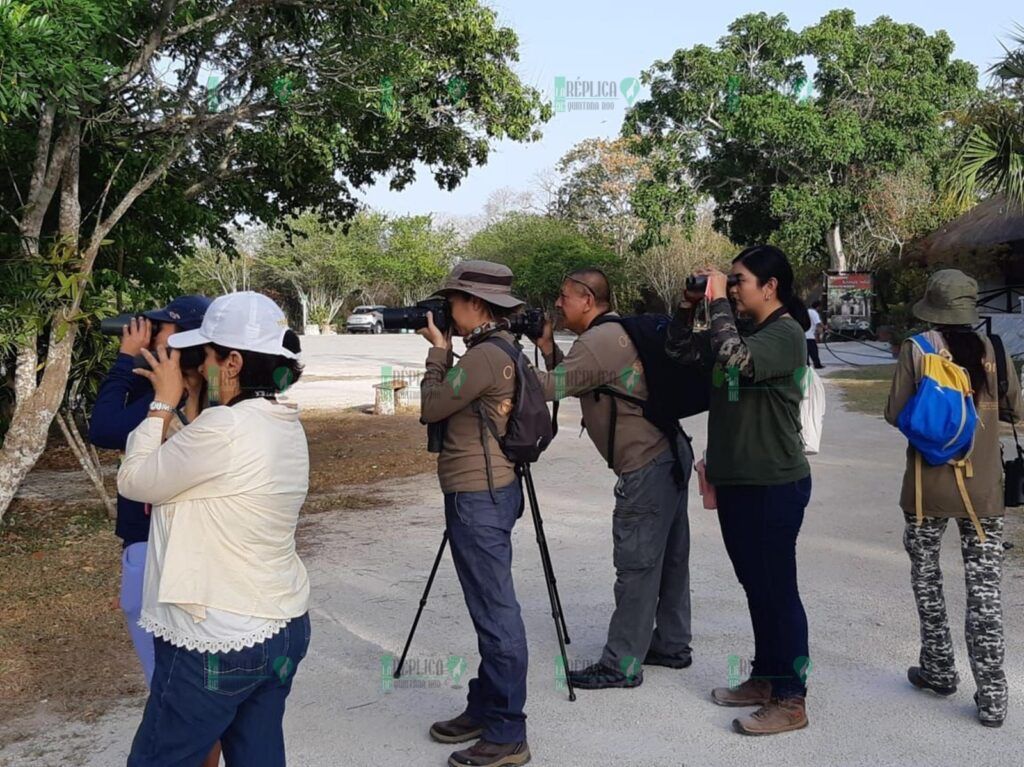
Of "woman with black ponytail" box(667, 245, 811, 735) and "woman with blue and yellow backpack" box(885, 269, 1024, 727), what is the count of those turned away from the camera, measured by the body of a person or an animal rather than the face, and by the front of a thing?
1

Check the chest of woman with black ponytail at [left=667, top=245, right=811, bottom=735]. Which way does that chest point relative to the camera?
to the viewer's left

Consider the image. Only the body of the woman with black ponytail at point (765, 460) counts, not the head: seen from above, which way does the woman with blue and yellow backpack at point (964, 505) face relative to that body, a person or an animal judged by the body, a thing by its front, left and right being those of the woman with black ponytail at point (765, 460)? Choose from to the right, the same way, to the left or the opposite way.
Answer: to the right

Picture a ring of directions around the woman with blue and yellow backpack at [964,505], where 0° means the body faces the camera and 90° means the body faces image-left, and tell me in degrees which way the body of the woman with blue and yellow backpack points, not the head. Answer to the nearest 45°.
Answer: approximately 180°

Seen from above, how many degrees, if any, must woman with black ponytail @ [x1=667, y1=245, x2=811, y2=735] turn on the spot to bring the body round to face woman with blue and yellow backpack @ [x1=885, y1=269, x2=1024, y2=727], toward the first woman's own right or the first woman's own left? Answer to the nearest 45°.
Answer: approximately 135° to the first woman's own right

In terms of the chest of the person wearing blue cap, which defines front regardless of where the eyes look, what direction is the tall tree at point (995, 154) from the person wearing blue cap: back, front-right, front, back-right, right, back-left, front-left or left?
back-right

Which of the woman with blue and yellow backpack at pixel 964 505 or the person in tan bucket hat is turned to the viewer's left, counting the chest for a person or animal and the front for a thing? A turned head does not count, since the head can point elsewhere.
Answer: the person in tan bucket hat

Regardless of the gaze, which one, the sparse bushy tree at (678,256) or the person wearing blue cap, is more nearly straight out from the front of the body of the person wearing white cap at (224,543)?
the person wearing blue cap

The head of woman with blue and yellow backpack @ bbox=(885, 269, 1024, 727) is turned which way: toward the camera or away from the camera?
away from the camera

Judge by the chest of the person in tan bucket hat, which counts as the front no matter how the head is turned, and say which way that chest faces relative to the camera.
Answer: to the viewer's left

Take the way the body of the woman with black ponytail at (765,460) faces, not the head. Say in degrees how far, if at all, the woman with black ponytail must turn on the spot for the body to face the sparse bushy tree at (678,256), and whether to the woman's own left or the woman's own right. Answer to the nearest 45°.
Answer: approximately 90° to the woman's own right

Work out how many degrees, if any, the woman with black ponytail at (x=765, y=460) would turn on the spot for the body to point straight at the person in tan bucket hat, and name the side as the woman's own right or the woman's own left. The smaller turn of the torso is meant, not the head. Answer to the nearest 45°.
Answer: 0° — they already face them

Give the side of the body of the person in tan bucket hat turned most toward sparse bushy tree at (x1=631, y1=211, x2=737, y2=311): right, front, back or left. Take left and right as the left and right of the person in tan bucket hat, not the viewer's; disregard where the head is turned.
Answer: right

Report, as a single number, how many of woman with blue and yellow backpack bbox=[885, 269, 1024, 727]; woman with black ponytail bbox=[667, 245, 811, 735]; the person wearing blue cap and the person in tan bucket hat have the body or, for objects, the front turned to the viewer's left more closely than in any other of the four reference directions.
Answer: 3

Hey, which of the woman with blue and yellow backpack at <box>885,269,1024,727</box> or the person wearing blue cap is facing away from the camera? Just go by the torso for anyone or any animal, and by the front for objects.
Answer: the woman with blue and yellow backpack
